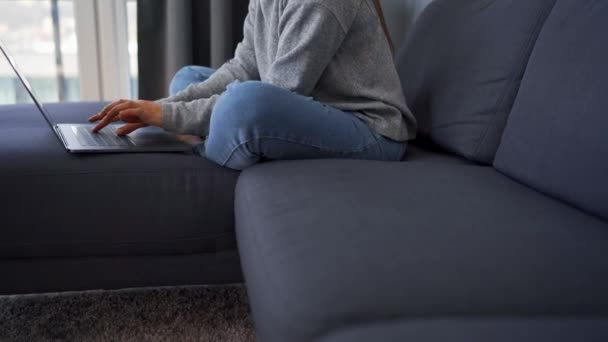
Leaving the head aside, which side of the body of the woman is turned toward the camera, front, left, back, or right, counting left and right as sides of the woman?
left

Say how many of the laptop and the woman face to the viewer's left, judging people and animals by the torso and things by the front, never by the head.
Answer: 1

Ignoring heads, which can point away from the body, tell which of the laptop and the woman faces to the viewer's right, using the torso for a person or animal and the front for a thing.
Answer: the laptop

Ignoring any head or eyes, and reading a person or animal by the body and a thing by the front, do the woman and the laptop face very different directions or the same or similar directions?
very different directions

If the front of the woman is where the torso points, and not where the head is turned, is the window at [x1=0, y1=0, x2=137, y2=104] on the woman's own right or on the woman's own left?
on the woman's own right

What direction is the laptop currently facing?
to the viewer's right
